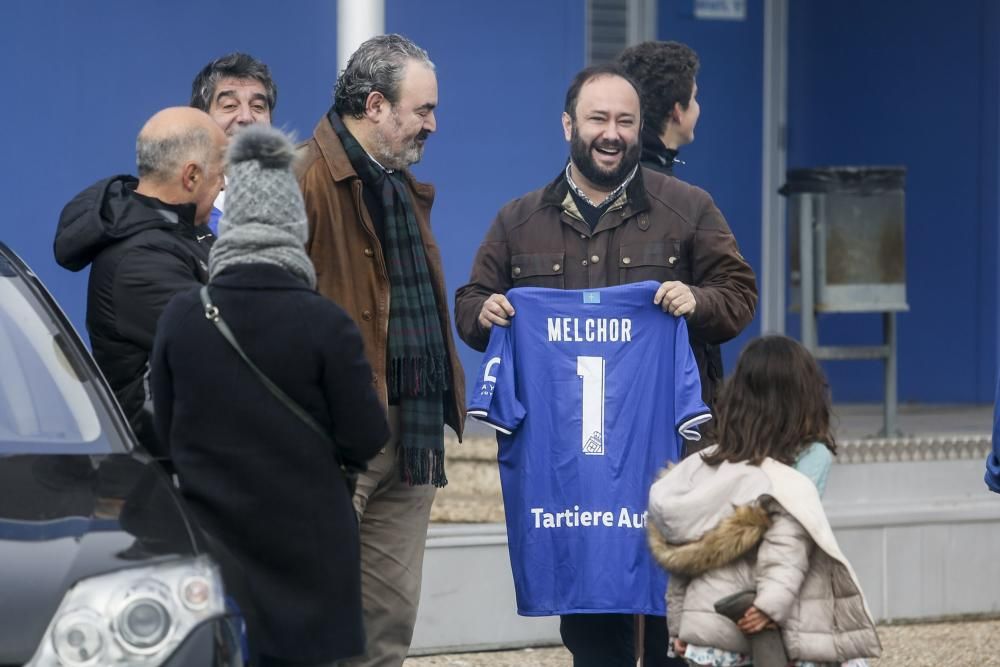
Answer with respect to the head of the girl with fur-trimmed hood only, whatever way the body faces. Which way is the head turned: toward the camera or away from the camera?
away from the camera

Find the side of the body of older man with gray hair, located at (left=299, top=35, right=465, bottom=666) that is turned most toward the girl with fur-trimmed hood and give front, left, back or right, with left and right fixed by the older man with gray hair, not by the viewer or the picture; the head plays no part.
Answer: front

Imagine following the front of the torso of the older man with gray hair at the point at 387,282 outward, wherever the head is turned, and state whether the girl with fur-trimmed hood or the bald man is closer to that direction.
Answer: the girl with fur-trimmed hood

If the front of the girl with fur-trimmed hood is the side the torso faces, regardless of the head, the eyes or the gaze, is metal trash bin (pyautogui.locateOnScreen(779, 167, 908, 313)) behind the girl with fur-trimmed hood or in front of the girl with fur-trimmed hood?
in front

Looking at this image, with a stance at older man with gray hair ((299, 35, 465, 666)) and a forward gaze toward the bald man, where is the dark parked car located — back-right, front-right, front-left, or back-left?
front-left

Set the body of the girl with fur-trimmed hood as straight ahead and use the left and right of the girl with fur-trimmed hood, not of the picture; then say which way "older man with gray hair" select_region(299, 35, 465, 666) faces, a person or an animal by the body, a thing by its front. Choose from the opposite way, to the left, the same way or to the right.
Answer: to the right

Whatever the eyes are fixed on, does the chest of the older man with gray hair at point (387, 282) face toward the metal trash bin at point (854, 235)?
no

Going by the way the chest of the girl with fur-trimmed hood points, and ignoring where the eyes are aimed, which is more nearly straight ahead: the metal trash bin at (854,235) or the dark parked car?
the metal trash bin

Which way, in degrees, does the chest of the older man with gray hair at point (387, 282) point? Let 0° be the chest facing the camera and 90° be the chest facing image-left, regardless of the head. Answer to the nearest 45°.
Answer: approximately 315°

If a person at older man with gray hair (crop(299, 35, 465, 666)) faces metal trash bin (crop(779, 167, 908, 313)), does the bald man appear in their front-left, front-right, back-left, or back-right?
back-left

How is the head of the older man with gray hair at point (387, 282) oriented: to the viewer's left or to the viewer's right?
to the viewer's right

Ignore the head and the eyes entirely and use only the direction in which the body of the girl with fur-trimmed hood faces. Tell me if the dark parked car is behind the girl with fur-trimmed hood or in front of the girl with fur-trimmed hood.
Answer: behind

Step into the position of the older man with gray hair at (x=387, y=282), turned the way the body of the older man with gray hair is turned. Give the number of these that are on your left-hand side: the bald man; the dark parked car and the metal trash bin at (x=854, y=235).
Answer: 1

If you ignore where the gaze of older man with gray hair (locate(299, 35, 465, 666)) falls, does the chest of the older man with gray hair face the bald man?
no

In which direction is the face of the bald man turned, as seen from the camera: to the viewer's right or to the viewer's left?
to the viewer's right

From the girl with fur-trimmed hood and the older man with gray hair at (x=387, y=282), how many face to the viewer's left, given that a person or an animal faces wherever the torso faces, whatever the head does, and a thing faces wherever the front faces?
0

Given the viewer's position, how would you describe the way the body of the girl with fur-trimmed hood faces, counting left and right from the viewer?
facing away from the viewer and to the right of the viewer
